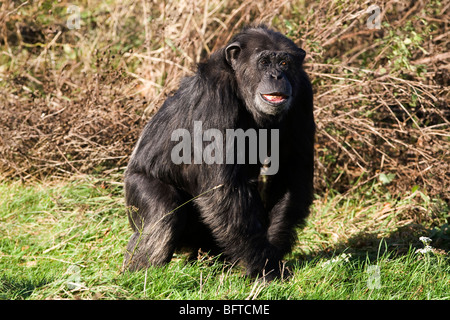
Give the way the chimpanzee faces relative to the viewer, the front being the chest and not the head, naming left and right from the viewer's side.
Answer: facing the viewer and to the right of the viewer
